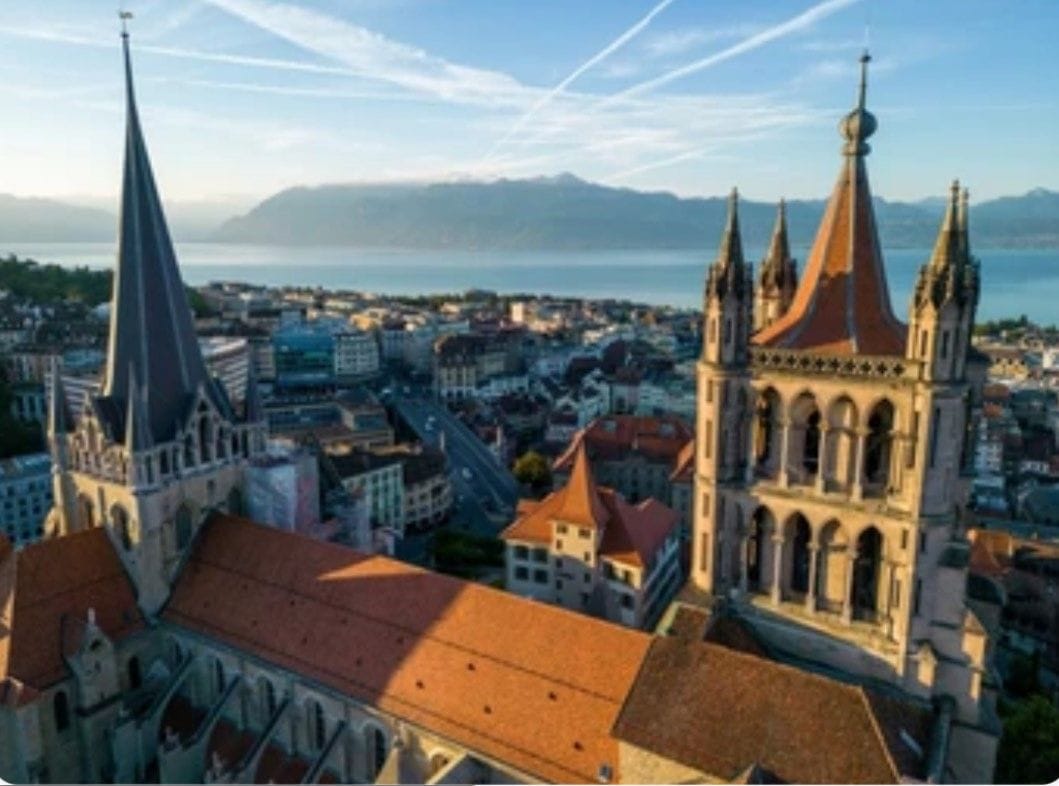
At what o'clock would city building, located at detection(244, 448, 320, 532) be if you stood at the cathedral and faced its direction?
The city building is roughly at 6 o'clock from the cathedral.

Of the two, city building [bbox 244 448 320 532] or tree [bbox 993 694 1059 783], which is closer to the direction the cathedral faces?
the tree

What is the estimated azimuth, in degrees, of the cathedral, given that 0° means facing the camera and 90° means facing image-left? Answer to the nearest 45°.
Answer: approximately 315°
